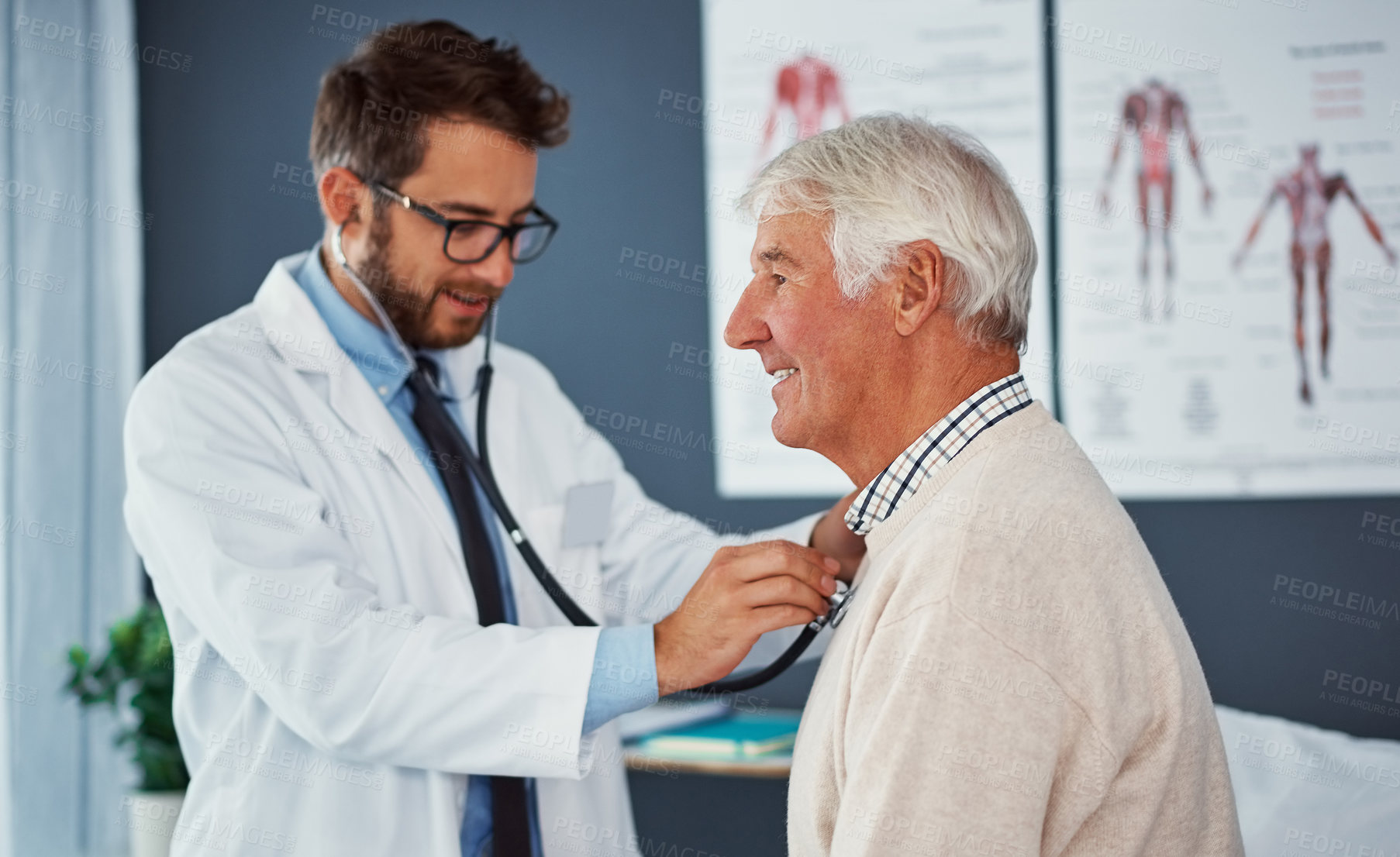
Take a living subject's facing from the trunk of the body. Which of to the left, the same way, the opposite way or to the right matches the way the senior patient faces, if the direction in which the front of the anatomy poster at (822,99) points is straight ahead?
to the right

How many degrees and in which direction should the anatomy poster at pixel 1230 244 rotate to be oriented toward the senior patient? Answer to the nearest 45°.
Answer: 0° — it already faces them

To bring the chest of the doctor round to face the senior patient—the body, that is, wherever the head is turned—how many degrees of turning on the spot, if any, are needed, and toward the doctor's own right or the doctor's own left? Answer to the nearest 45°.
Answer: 0° — they already face them

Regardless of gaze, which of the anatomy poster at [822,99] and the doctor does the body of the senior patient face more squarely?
the doctor

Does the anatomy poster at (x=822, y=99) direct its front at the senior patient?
yes

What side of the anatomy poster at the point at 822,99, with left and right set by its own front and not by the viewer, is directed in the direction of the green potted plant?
right

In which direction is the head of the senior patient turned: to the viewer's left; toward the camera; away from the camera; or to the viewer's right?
to the viewer's left

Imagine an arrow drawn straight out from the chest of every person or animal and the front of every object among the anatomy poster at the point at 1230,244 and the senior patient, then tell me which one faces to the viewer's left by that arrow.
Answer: the senior patient

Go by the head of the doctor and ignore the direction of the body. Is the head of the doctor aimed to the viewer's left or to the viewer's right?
to the viewer's right

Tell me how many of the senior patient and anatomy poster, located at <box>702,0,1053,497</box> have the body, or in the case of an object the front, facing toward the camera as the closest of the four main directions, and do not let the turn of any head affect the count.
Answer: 1

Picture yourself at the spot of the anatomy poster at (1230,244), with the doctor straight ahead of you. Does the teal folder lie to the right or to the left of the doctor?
right

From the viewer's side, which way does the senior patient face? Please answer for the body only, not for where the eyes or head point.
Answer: to the viewer's left

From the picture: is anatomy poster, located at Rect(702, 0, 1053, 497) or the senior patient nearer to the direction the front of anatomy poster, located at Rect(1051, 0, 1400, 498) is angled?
the senior patient

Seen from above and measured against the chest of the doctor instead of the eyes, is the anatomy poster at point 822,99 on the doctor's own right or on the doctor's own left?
on the doctor's own left
